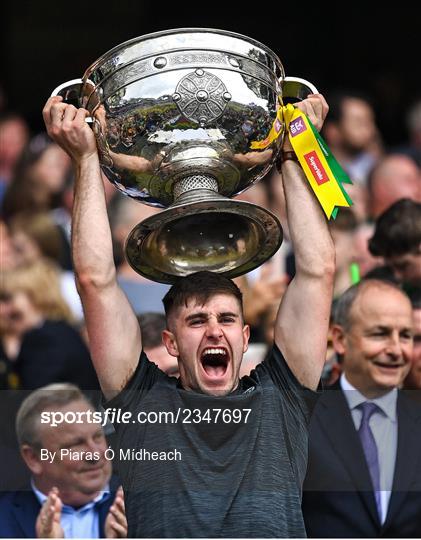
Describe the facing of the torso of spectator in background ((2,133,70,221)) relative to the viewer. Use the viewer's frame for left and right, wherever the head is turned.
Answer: facing the viewer and to the right of the viewer

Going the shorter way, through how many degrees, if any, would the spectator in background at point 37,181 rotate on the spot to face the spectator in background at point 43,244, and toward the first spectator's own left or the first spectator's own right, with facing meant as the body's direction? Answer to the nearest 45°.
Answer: approximately 45° to the first spectator's own right

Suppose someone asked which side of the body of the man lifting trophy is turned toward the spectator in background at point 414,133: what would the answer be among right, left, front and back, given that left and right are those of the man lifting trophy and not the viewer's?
back

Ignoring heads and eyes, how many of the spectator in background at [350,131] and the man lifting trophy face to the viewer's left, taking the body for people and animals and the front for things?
0

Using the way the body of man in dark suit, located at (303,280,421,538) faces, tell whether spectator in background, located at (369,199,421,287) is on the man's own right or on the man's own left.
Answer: on the man's own left

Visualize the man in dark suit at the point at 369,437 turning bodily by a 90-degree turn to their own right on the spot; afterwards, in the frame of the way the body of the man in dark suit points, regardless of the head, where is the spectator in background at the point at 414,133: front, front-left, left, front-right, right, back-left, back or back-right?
back-right

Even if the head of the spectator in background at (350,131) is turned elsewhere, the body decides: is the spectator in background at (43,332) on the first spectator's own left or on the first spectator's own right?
on the first spectator's own right
